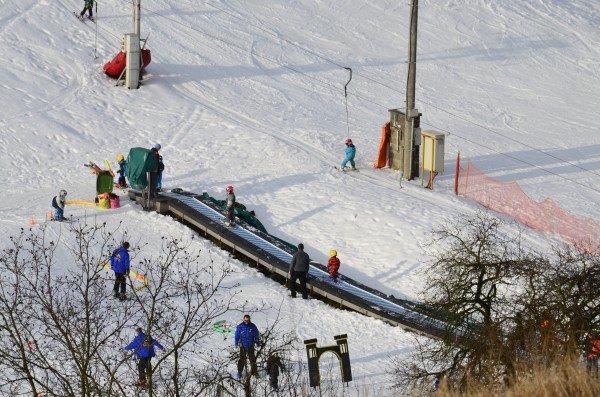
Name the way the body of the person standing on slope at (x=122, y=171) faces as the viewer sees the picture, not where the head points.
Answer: to the viewer's left

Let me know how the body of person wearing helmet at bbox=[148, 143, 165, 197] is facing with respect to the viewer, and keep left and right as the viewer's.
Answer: facing to the left of the viewer

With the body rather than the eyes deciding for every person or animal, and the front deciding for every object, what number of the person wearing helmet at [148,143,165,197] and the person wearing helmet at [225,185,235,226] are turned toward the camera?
0

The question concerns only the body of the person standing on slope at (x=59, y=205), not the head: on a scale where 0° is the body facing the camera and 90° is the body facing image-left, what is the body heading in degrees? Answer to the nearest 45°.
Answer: approximately 315°

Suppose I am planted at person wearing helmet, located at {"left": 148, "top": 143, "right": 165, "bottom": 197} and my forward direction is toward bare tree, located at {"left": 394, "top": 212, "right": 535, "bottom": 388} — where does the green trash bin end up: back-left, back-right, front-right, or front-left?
back-right

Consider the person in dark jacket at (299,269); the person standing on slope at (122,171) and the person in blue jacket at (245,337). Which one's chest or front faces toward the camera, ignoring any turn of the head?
the person in blue jacket

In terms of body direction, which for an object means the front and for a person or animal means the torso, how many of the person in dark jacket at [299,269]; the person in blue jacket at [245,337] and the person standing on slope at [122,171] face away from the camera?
1

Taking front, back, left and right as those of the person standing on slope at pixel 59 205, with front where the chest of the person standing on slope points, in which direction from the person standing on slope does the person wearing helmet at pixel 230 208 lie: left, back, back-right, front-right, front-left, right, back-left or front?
front-left

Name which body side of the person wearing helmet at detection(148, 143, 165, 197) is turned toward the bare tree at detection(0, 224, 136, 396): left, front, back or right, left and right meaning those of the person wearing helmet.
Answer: left

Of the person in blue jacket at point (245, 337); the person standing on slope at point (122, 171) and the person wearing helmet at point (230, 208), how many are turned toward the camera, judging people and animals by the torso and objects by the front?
1

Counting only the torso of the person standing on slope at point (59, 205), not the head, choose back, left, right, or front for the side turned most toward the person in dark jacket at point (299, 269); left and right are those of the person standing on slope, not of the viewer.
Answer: front

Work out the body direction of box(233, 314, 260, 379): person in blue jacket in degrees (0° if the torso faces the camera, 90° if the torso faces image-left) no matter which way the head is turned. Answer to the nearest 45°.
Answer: approximately 0°

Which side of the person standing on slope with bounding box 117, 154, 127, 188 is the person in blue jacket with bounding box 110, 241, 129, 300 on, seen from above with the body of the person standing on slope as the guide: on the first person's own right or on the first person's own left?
on the first person's own left

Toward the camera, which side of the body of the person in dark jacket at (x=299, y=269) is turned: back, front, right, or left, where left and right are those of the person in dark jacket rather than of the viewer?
back
